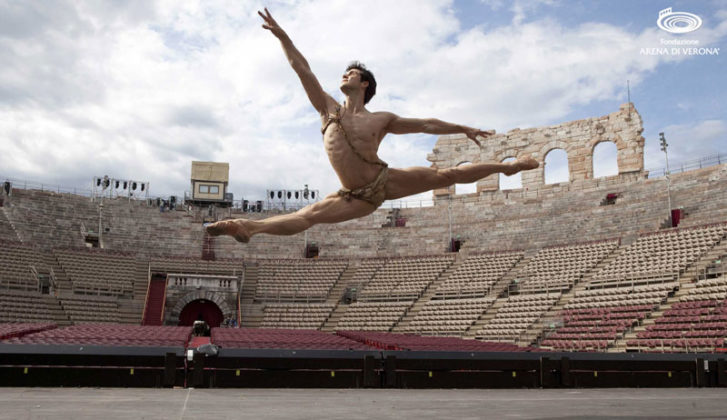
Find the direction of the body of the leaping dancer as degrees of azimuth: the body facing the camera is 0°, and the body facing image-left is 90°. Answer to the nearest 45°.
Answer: approximately 45°
